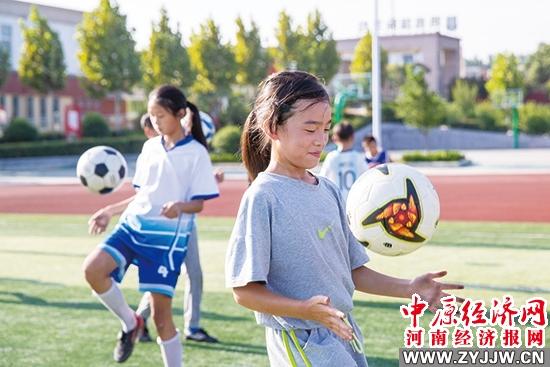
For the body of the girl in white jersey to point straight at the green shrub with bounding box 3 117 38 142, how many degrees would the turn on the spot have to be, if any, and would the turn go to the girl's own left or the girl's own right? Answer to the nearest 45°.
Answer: approximately 135° to the girl's own right

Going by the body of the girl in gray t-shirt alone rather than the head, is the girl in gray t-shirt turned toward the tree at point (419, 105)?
no

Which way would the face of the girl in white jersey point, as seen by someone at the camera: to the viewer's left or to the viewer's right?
to the viewer's left

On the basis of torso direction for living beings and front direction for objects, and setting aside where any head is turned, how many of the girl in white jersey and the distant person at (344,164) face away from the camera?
1

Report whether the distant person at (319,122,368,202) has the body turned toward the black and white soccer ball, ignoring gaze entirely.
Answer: no

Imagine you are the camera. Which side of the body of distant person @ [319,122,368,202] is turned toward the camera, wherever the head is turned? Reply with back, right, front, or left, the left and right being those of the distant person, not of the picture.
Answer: back

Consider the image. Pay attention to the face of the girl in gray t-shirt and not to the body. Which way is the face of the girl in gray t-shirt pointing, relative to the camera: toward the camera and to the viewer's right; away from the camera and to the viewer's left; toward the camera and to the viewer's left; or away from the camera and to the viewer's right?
toward the camera and to the viewer's right

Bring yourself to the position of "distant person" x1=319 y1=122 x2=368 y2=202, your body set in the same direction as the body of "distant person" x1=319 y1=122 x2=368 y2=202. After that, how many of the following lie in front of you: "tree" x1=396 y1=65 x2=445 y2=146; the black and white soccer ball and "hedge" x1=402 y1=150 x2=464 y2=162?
2

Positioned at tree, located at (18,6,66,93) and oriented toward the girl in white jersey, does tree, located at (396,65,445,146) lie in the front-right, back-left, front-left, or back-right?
front-left

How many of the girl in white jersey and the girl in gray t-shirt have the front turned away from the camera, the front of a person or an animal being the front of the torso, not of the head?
0

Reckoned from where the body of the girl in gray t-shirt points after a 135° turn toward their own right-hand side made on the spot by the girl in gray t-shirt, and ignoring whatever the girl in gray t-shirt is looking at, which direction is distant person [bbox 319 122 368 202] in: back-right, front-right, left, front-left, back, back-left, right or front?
right

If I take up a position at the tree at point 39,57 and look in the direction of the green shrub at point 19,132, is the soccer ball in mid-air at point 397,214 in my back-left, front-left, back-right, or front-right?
front-left

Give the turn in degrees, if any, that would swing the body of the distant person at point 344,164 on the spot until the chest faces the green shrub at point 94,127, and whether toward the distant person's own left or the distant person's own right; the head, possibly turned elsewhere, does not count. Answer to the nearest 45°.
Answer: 0° — they already face it

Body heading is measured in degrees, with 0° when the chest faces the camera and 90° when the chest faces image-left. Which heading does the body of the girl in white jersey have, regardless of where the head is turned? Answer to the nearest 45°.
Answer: approximately 45°

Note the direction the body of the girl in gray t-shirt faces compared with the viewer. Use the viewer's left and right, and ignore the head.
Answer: facing the viewer and to the right of the viewer

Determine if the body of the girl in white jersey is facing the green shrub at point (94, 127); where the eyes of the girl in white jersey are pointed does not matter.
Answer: no

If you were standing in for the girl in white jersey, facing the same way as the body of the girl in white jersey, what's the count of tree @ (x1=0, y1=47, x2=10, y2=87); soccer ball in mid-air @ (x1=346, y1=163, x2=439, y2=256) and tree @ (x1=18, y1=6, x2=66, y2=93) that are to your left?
1
